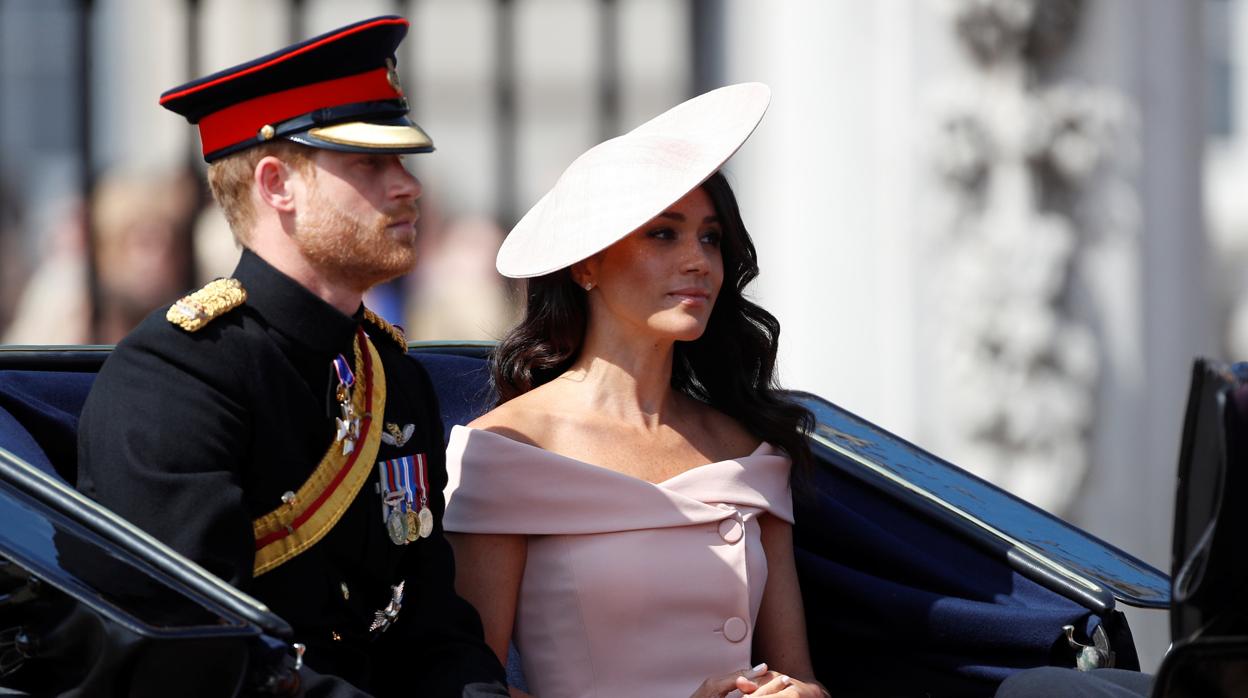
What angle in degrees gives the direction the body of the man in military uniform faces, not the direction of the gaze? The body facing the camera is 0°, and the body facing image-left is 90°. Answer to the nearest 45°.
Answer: approximately 315°

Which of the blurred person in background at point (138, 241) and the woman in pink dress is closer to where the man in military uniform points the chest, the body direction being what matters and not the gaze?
the woman in pink dress

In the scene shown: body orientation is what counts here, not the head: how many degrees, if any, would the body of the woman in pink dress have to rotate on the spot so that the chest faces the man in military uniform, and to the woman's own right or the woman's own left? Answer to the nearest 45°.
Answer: approximately 90° to the woman's own right

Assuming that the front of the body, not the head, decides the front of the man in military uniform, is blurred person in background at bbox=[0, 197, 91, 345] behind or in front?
behind

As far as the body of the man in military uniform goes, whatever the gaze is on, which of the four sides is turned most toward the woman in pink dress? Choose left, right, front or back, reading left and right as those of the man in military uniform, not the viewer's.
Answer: left

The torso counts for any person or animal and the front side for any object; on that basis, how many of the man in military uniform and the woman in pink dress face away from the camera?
0

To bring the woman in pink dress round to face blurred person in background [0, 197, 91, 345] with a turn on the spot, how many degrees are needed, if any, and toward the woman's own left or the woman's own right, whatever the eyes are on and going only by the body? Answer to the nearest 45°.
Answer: approximately 180°

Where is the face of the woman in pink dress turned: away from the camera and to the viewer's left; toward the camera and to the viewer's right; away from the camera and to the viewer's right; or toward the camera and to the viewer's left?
toward the camera and to the viewer's right

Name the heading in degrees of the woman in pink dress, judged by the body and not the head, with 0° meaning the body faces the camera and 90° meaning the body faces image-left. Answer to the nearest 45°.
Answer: approximately 315°

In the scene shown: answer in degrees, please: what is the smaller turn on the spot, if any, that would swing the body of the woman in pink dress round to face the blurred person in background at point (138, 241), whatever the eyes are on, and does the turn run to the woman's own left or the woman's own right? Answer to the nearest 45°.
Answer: approximately 180°

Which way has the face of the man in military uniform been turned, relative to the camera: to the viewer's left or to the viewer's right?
to the viewer's right
